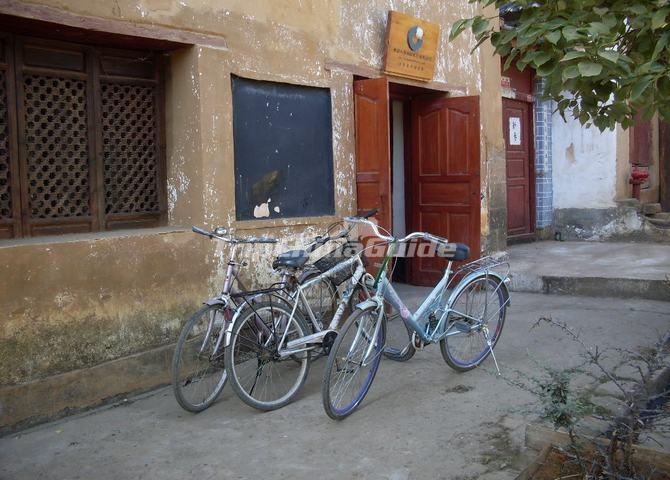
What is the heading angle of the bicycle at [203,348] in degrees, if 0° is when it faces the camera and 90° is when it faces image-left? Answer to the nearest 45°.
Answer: approximately 45°

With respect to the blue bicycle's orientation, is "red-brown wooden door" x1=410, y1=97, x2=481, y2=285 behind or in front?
behind

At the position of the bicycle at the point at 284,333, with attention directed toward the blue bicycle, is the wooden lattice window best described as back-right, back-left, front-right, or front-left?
back-left

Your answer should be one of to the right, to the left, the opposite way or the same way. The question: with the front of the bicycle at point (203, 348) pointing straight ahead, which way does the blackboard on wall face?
to the left

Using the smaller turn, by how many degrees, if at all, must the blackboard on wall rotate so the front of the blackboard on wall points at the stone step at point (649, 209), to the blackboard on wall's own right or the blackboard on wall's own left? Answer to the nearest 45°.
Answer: approximately 90° to the blackboard on wall's own left

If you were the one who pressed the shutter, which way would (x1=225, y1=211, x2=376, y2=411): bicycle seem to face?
facing away from the viewer and to the right of the viewer

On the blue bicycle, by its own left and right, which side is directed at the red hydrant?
back

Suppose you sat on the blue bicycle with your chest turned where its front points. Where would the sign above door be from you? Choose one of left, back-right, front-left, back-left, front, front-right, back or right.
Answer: back-right

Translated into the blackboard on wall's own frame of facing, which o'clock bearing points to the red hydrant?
The red hydrant is roughly at 9 o'clock from the blackboard on wall.

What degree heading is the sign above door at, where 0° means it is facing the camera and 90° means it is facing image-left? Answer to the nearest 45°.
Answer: approximately 315°
